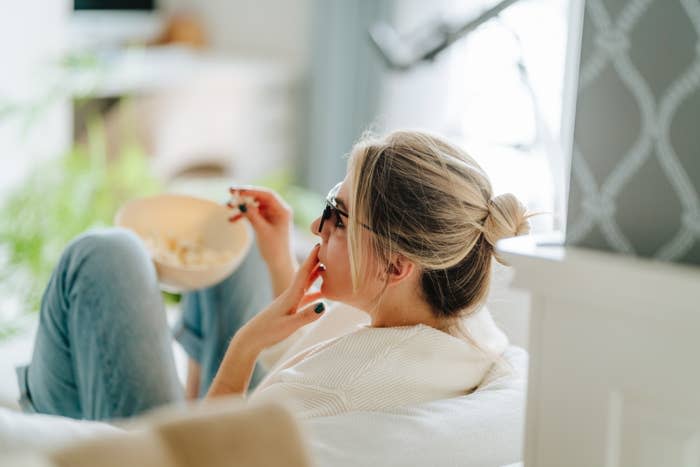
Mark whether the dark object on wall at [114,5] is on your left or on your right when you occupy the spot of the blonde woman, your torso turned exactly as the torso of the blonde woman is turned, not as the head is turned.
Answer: on your right

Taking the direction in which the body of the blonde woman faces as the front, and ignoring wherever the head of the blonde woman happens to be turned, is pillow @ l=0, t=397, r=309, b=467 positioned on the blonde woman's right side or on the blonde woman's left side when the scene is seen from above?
on the blonde woman's left side

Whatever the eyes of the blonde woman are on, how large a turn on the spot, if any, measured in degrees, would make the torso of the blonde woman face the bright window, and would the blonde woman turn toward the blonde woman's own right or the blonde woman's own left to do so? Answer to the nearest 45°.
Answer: approximately 90° to the blonde woman's own right

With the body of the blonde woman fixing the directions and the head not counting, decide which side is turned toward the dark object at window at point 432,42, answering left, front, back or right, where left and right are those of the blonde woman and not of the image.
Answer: right

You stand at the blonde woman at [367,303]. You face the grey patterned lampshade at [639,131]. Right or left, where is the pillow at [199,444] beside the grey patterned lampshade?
right

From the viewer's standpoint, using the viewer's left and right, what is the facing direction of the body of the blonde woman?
facing to the left of the viewer

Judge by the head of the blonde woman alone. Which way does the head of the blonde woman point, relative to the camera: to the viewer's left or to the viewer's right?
to the viewer's left
